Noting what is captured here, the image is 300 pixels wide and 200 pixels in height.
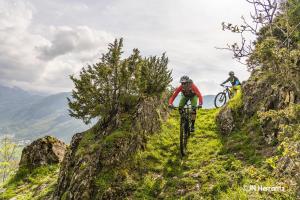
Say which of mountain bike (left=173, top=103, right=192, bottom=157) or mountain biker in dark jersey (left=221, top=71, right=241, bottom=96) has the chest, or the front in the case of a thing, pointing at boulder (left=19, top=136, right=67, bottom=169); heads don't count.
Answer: the mountain biker in dark jersey

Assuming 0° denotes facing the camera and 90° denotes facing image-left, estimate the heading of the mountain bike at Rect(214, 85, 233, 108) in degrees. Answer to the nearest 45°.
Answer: approximately 45°

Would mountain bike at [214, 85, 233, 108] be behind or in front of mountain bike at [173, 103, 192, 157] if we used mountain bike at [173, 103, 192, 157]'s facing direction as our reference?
behind

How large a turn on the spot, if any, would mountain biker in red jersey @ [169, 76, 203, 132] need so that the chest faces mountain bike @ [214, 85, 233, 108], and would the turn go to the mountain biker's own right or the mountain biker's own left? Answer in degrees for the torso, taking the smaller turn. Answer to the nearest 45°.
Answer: approximately 180°

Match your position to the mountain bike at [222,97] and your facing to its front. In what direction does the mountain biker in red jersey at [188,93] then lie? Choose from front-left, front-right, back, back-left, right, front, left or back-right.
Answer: front-left

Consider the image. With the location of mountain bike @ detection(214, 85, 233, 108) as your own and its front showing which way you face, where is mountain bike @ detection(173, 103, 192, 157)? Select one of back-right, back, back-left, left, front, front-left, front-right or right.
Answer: front-left

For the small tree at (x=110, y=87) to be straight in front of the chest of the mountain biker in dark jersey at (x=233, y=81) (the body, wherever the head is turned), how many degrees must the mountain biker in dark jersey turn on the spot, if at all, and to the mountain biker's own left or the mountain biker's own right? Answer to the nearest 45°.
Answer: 0° — they already face it

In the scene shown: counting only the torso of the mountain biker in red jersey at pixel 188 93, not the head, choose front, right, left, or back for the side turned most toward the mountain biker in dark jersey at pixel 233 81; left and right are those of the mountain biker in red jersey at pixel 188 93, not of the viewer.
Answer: back

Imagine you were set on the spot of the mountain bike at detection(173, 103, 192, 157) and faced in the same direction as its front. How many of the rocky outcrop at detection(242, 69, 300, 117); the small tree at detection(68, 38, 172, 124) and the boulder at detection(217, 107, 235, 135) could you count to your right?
1

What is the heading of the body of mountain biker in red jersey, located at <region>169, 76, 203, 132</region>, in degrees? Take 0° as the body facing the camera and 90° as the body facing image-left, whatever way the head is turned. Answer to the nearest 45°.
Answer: approximately 0°

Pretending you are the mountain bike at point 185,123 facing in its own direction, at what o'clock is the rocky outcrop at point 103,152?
The rocky outcrop is roughly at 2 o'clock from the mountain bike.
